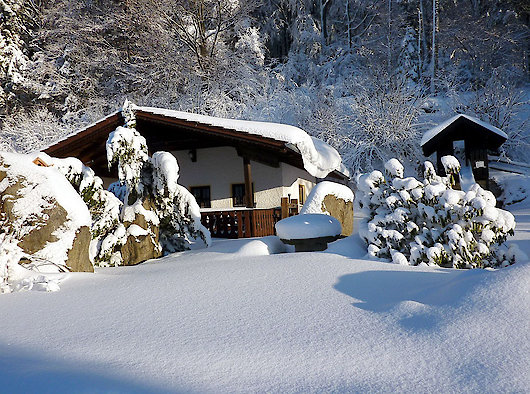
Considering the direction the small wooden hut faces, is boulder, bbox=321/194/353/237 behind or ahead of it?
ahead

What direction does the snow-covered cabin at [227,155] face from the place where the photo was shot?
facing the viewer and to the left of the viewer

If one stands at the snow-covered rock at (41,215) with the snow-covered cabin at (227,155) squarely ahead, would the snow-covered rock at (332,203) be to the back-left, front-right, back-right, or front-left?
front-right

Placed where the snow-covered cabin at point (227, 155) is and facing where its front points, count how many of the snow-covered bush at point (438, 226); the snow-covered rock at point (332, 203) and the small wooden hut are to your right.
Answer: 0

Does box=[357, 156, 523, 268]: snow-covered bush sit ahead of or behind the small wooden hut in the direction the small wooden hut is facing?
ahead

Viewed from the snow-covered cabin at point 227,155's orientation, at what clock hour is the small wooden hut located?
The small wooden hut is roughly at 8 o'clock from the snow-covered cabin.

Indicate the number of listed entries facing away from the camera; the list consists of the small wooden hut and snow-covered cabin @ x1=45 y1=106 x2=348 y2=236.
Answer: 0

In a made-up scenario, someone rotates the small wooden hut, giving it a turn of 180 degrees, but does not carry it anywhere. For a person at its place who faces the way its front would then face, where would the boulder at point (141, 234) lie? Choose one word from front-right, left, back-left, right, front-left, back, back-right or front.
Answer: back-left

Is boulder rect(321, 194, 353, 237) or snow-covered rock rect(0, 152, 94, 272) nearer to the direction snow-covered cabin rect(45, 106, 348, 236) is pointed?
the snow-covered rock

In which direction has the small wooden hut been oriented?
toward the camera

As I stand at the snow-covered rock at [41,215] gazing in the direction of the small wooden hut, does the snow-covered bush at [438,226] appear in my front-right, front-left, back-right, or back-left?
front-right

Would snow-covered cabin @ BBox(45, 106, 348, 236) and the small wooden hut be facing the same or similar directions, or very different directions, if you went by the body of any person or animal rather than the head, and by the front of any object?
same or similar directions

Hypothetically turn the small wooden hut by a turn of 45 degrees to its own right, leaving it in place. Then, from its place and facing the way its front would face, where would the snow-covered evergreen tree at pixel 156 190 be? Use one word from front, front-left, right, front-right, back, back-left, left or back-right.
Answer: front

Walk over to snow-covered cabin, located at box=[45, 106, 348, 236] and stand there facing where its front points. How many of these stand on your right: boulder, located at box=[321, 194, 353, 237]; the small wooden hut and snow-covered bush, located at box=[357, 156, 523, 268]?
0

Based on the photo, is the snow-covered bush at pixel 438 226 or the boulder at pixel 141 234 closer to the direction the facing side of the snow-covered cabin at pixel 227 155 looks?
the boulder

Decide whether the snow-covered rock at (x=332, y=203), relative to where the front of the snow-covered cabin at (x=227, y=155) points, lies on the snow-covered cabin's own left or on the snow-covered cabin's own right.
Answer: on the snow-covered cabin's own left
